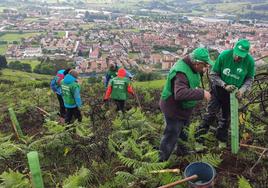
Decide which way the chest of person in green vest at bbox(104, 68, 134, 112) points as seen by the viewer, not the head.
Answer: away from the camera

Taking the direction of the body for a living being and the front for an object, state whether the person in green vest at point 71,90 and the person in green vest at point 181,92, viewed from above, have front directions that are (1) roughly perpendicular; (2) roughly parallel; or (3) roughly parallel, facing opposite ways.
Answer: roughly perpendicular

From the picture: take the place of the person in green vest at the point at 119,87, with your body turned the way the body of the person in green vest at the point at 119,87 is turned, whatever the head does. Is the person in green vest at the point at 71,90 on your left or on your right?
on your left

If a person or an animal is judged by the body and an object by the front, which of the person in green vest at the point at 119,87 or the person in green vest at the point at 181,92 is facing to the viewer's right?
the person in green vest at the point at 181,92

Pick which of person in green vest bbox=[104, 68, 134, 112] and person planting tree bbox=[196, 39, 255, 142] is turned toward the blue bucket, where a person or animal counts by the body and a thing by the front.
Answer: the person planting tree

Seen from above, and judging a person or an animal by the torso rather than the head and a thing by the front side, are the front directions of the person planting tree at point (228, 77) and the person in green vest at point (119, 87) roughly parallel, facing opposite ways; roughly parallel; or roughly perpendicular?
roughly parallel, facing opposite ways

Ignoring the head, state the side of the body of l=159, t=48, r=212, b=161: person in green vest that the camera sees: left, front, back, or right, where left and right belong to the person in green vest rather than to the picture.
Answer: right

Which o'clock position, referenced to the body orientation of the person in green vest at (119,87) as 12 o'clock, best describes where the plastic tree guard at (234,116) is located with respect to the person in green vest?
The plastic tree guard is roughly at 5 o'clock from the person in green vest.

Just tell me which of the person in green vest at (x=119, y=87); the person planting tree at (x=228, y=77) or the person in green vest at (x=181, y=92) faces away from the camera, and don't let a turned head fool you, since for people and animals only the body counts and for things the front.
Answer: the person in green vest at (x=119, y=87)

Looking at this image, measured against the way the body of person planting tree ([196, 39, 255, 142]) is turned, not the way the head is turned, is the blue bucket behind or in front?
in front

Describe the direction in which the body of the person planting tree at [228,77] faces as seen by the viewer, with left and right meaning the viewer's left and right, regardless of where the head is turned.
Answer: facing the viewer

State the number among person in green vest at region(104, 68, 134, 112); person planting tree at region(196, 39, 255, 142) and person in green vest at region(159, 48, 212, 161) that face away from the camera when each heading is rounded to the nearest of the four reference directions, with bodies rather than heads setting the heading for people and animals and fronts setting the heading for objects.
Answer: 1
